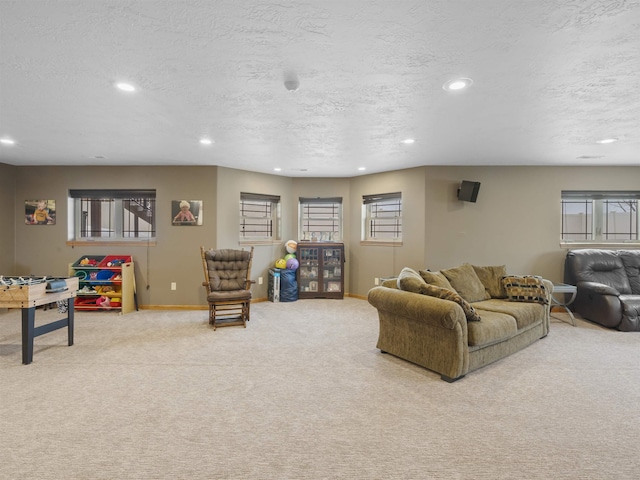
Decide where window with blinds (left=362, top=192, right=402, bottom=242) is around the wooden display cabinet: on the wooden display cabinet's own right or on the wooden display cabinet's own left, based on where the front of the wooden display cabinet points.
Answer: on the wooden display cabinet's own left

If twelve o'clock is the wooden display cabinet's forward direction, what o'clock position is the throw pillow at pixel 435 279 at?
The throw pillow is roughly at 11 o'clock from the wooden display cabinet.

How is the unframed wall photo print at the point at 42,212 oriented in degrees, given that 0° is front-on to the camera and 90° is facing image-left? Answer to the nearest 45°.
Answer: approximately 0°

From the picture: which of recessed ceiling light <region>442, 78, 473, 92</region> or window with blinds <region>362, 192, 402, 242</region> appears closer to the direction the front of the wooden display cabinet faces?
the recessed ceiling light

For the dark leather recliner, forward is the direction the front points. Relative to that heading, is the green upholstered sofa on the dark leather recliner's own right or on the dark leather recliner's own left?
on the dark leather recliner's own right

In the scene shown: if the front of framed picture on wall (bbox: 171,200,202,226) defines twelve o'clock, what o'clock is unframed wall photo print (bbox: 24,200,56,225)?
unframed wall photo print (bbox: 24,200,56,225) is roughly at 4 o'clock from framed picture on wall (bbox: 171,200,202,226).

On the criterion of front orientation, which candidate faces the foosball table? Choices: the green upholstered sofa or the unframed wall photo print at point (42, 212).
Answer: the unframed wall photo print

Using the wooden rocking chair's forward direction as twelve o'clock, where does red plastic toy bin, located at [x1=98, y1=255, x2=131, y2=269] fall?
The red plastic toy bin is roughly at 4 o'clock from the wooden rocking chair.
